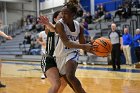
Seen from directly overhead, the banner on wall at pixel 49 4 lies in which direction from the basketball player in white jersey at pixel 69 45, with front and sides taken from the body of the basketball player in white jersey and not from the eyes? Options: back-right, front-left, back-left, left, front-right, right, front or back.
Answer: back-left

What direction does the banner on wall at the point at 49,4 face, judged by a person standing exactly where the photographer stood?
facing the viewer and to the right of the viewer

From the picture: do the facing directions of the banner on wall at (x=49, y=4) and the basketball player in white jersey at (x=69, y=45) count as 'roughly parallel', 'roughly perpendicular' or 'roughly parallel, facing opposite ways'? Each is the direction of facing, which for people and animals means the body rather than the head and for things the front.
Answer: roughly parallel

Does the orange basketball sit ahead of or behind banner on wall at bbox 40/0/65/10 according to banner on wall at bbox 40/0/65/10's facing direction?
ahead

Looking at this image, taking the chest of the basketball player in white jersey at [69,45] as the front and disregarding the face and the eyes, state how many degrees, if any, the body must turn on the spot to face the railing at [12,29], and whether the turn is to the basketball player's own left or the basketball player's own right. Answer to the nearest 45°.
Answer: approximately 135° to the basketball player's own left

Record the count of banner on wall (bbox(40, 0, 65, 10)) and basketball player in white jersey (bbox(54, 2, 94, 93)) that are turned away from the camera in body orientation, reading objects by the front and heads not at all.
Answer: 0

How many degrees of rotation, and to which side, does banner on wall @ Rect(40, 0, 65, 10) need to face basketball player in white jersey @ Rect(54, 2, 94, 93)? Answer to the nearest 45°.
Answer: approximately 45° to its right
